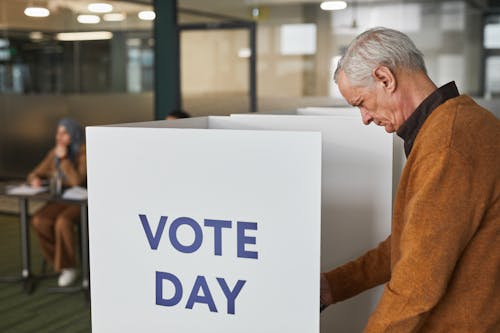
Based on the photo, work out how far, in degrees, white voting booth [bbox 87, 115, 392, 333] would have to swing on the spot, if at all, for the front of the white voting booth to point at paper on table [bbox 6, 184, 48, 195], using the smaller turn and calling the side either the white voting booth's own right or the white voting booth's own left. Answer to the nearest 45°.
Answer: approximately 135° to the white voting booth's own left

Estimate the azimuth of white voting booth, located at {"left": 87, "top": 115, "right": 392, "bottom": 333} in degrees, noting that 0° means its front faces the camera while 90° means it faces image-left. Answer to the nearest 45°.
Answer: approximately 270°

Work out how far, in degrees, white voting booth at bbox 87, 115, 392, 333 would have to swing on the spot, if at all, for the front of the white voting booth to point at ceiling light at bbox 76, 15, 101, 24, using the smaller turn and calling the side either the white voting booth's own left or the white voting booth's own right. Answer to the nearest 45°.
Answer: approximately 90° to the white voting booth's own left

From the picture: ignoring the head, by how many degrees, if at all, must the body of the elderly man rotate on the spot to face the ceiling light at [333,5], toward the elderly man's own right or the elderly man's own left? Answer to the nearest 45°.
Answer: approximately 90° to the elderly man's own right

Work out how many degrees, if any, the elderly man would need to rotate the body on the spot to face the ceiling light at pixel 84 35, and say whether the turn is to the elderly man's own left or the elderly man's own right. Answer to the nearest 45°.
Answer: approximately 45° to the elderly man's own right

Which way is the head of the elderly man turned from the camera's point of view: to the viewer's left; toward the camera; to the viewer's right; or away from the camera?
to the viewer's left

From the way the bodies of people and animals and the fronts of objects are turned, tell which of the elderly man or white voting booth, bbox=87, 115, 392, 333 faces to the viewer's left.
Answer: the elderly man

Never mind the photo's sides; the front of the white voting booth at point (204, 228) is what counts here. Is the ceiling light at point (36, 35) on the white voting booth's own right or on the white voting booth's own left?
on the white voting booth's own left

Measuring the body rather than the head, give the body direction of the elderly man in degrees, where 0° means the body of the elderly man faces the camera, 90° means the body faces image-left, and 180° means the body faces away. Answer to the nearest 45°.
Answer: approximately 90°
